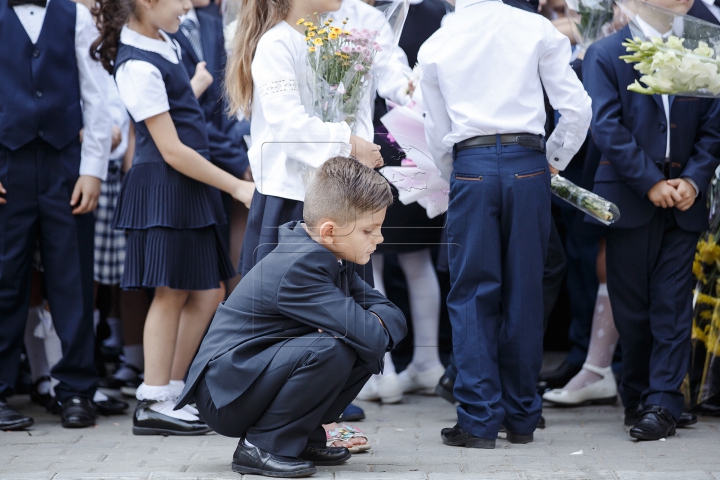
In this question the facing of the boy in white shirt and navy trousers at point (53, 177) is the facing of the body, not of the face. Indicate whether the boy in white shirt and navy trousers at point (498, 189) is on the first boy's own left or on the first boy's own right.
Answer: on the first boy's own left

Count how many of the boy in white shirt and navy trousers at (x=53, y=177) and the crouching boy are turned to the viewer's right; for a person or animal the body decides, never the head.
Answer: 1

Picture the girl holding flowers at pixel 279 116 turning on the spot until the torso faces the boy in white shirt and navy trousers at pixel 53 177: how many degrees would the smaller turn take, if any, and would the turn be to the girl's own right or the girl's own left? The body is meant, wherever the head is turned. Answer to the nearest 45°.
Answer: approximately 135° to the girl's own left

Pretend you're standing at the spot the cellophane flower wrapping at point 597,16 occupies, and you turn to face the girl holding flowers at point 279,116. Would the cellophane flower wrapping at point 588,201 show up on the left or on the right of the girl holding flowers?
left

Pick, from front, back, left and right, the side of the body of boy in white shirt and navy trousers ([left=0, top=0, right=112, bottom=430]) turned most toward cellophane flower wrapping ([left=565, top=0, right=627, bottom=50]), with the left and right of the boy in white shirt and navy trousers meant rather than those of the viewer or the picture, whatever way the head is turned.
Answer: left

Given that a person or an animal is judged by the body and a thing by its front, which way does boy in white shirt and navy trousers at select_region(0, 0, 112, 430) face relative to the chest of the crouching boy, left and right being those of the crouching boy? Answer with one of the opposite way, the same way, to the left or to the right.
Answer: to the right

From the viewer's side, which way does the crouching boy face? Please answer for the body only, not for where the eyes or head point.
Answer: to the viewer's right

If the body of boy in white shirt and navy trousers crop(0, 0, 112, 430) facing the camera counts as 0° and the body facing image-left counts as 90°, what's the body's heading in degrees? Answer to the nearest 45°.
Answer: approximately 0°

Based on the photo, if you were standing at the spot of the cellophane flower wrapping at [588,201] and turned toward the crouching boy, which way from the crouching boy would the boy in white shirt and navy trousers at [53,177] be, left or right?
right

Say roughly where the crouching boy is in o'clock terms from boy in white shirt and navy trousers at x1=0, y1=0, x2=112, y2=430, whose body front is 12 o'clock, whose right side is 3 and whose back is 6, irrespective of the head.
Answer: The crouching boy is roughly at 11 o'clock from the boy in white shirt and navy trousers.

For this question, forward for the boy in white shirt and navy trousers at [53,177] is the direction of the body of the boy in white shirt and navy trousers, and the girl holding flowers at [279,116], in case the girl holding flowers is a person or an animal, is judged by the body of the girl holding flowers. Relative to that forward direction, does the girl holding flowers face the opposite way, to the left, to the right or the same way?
to the left

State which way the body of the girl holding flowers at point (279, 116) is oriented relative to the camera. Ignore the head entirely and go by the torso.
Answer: to the viewer's right
